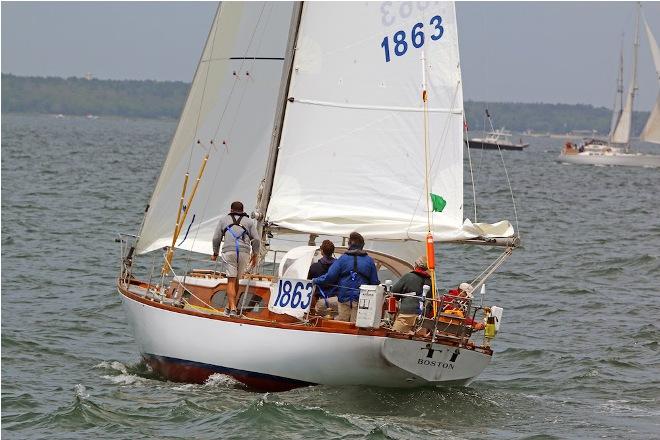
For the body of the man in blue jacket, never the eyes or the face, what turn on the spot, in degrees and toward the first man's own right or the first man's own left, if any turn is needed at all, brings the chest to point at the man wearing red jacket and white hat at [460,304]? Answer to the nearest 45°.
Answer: approximately 90° to the first man's own right

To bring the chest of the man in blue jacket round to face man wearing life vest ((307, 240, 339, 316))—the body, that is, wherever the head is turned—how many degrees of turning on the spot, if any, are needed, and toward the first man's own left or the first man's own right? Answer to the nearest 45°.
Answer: approximately 45° to the first man's own left

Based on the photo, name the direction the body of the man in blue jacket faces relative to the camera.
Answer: away from the camera

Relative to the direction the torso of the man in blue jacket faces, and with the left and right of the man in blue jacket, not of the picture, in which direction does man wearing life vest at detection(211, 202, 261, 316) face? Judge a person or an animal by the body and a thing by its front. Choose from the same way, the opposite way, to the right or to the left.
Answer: the same way

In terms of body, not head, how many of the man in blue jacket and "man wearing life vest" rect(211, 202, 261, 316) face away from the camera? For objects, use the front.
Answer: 2

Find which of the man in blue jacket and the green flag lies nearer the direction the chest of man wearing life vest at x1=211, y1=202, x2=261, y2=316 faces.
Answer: the green flag

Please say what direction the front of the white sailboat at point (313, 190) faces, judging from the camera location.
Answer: facing away from the viewer and to the left of the viewer

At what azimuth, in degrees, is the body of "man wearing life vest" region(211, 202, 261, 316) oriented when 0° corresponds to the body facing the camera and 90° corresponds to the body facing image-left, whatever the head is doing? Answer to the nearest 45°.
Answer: approximately 180°

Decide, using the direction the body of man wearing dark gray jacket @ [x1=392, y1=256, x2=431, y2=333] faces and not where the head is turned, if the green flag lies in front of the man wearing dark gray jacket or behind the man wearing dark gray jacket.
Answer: in front

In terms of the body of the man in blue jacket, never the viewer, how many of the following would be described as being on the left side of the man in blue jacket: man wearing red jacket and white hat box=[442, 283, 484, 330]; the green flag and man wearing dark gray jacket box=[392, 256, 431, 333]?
0
